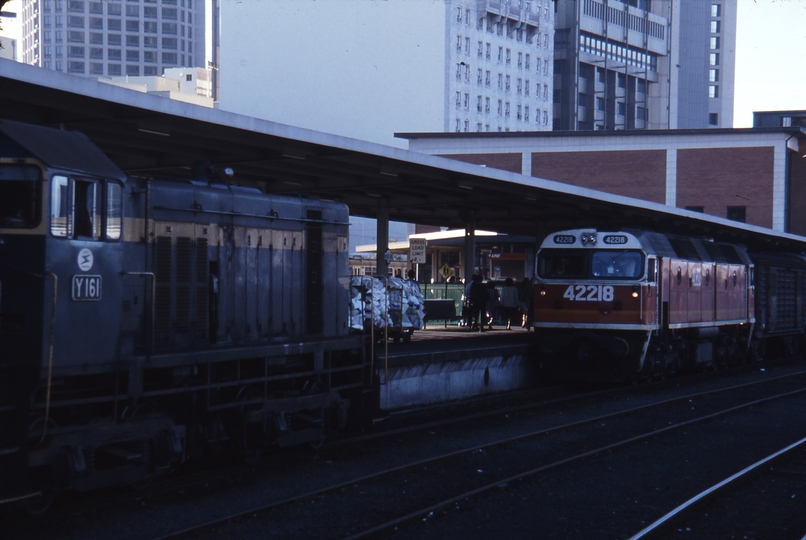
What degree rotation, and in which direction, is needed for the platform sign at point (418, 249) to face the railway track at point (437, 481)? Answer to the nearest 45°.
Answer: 0° — it already faces it

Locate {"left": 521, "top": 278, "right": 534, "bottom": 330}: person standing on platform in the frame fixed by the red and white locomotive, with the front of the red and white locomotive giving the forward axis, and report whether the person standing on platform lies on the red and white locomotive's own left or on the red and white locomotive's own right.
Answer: on the red and white locomotive's own right

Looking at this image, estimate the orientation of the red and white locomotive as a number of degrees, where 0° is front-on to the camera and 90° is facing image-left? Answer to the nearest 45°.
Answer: approximately 45°

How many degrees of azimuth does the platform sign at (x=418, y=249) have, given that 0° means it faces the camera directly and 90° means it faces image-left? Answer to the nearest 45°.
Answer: approximately 0°

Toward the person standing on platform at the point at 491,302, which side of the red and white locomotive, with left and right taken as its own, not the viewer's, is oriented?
right
